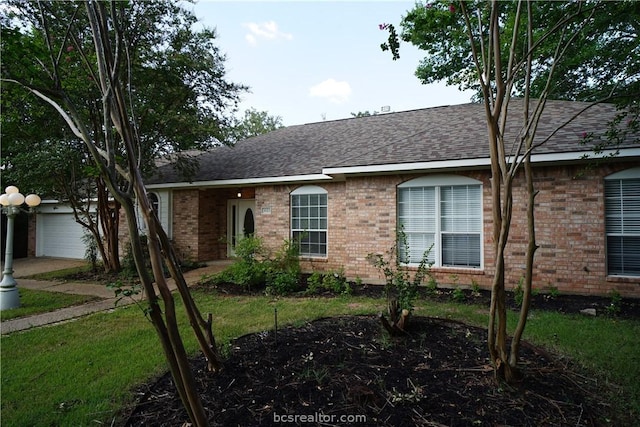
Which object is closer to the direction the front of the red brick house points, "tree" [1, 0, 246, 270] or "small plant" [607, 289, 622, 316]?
the tree

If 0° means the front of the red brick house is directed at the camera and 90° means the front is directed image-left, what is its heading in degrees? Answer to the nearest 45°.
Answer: approximately 45°

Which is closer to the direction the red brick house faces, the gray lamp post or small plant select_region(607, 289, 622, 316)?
the gray lamp post

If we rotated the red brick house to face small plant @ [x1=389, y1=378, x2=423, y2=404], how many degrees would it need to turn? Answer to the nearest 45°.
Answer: approximately 45° to its left

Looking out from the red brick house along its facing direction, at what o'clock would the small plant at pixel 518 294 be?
The small plant is roughly at 11 o'clock from the red brick house.

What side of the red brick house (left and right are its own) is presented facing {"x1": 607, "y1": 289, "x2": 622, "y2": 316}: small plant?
left

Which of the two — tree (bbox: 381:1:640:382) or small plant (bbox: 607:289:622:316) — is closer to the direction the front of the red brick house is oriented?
the tree
